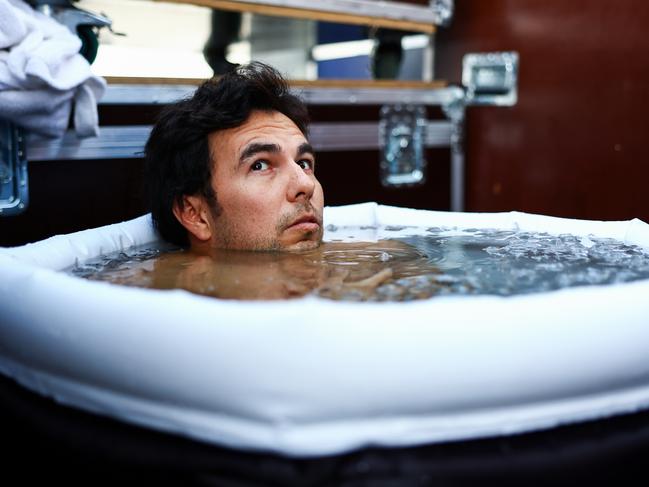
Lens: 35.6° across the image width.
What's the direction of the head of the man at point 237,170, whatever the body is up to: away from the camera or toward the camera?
toward the camera

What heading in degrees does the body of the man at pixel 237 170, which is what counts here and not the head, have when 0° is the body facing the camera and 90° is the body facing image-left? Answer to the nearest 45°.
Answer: approximately 315°
